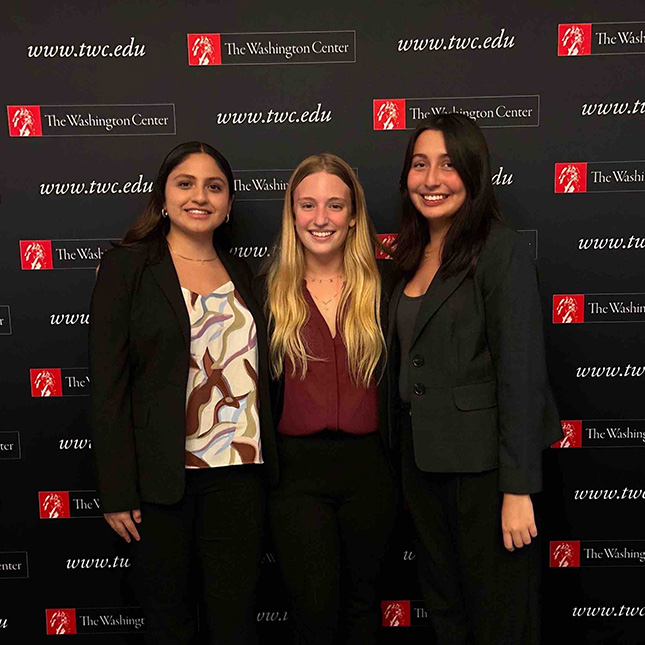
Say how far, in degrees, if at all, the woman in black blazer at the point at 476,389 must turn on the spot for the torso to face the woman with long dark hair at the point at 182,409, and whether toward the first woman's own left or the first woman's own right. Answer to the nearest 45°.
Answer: approximately 45° to the first woman's own right

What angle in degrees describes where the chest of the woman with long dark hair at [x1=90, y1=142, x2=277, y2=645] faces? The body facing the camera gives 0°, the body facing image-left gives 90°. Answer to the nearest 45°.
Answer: approximately 315°

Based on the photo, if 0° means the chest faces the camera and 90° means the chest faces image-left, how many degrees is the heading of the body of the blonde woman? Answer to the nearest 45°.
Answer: approximately 0°
